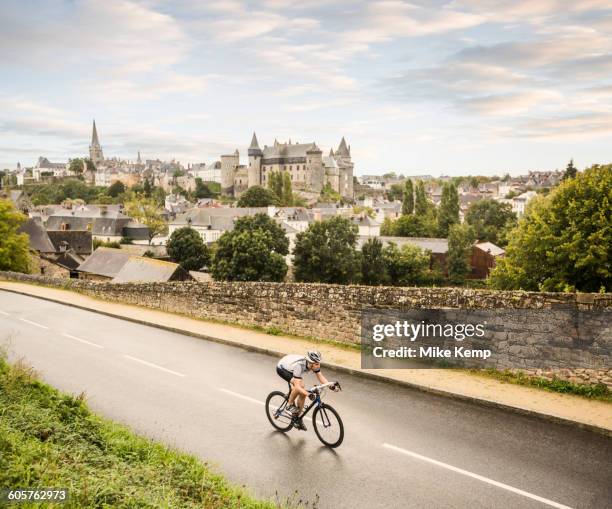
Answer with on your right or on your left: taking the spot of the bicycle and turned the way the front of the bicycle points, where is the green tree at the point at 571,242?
on your left

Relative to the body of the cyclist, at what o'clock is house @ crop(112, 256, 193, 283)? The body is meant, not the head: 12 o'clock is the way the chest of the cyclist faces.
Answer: The house is roughly at 7 o'clock from the cyclist.

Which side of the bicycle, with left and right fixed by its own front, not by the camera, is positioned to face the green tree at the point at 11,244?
back

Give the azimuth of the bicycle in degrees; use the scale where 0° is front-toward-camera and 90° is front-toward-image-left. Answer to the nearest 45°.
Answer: approximately 315°

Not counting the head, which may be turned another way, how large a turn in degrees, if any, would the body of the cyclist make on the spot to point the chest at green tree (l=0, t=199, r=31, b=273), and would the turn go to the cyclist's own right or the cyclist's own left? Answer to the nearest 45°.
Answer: approximately 180°

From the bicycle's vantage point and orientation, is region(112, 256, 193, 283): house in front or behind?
behind
